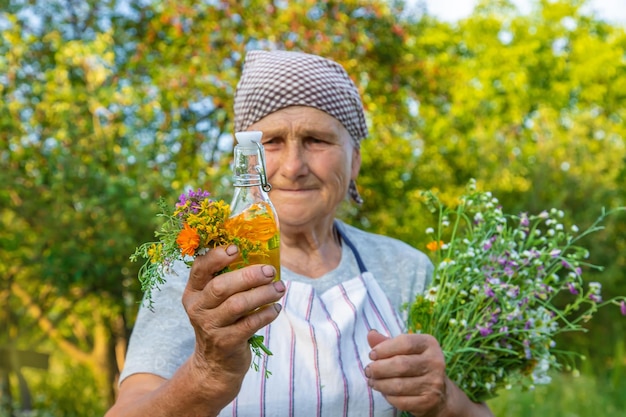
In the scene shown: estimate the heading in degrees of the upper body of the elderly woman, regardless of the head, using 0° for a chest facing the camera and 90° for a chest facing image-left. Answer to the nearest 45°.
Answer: approximately 0°

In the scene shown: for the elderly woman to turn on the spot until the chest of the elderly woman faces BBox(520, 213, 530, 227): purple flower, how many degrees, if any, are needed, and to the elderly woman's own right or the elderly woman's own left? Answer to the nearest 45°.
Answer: approximately 90° to the elderly woman's own left
